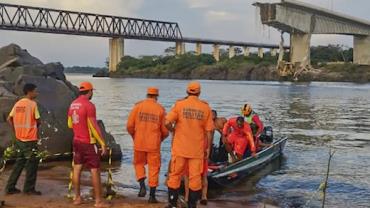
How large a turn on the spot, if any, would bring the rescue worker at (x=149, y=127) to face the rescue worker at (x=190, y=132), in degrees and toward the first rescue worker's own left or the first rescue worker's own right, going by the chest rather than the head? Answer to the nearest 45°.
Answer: approximately 135° to the first rescue worker's own right

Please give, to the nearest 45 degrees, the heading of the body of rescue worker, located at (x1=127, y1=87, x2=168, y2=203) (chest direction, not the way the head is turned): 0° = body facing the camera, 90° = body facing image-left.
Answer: approximately 180°

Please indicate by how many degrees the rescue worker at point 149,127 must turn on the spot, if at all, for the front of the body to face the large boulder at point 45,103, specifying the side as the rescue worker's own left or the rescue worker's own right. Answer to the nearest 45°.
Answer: approximately 45° to the rescue worker's own left

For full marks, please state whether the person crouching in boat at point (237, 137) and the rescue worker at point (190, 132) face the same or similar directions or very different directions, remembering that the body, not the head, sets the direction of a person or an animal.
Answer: very different directions

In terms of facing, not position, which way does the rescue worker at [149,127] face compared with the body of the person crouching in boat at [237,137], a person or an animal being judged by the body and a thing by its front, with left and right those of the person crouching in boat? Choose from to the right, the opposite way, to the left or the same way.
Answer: the opposite way

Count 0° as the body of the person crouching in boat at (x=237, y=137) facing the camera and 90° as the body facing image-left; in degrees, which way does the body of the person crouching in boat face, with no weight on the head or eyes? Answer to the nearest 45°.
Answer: approximately 0°

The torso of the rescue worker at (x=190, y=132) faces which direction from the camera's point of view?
away from the camera

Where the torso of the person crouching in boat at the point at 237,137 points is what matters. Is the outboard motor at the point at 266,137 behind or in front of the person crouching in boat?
behind

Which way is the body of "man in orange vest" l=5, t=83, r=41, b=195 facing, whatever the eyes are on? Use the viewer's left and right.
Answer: facing away from the viewer and to the right of the viewer
